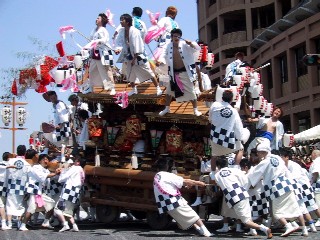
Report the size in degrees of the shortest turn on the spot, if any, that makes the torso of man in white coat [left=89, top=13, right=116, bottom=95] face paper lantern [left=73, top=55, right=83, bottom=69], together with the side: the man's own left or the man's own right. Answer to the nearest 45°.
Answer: approximately 45° to the man's own right

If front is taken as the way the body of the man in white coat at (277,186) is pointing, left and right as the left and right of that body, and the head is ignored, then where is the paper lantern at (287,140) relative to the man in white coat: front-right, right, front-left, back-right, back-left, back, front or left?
front-right

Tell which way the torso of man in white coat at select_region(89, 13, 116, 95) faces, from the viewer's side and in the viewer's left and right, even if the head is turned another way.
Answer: facing to the left of the viewer

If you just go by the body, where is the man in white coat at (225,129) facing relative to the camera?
away from the camera

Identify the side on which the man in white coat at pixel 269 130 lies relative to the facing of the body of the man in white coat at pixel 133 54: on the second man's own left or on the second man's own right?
on the second man's own left

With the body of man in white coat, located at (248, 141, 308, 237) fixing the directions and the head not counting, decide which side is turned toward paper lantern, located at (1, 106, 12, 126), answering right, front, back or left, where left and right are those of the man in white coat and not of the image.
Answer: front
